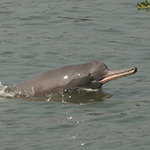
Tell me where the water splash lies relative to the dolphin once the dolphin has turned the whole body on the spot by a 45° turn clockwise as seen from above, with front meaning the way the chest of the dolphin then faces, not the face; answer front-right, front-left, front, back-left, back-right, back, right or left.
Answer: back-right

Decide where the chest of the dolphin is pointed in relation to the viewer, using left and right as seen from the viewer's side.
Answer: facing to the right of the viewer
